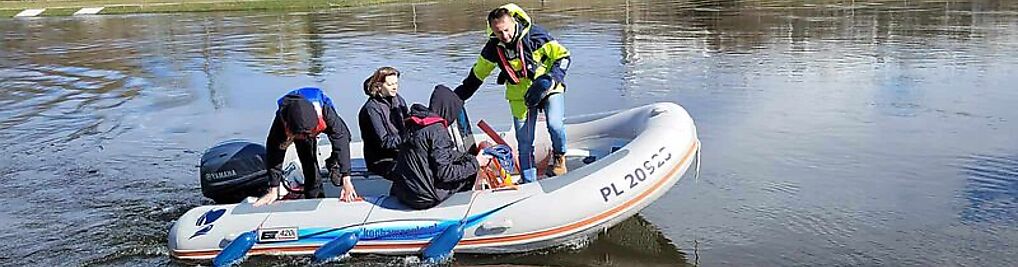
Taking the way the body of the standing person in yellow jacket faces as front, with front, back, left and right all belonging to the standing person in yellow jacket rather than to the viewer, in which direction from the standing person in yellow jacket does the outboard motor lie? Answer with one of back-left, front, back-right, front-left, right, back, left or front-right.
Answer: front-right

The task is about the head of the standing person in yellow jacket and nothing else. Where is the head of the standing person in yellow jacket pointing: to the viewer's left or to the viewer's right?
to the viewer's left

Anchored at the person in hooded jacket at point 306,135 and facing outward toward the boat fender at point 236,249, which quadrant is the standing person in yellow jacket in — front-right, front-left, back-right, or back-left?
back-left

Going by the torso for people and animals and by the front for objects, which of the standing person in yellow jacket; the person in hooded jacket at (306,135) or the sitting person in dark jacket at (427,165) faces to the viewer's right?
the sitting person in dark jacket

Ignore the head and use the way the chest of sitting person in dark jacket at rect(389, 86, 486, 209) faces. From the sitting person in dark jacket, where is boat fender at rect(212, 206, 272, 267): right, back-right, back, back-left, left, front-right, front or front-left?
back

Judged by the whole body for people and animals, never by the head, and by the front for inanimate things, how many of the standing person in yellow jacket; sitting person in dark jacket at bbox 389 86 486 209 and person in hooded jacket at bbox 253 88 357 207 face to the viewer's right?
1

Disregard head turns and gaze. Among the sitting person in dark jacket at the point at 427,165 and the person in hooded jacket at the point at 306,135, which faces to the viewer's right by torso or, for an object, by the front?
the sitting person in dark jacket

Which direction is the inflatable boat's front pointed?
to the viewer's right

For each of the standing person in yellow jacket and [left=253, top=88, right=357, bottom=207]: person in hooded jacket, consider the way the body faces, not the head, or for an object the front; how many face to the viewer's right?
0
